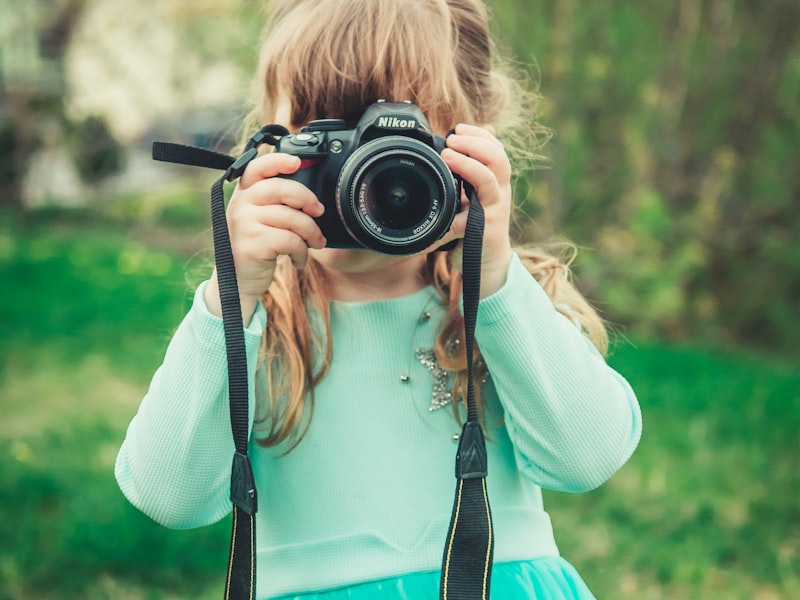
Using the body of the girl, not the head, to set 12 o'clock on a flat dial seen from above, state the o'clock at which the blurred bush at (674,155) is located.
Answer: The blurred bush is roughly at 7 o'clock from the girl.

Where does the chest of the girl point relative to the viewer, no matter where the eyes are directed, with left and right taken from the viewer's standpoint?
facing the viewer

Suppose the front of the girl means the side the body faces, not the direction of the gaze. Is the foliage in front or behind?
behind

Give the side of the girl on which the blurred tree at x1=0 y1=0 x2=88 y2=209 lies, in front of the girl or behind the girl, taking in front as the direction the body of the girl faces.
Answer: behind
